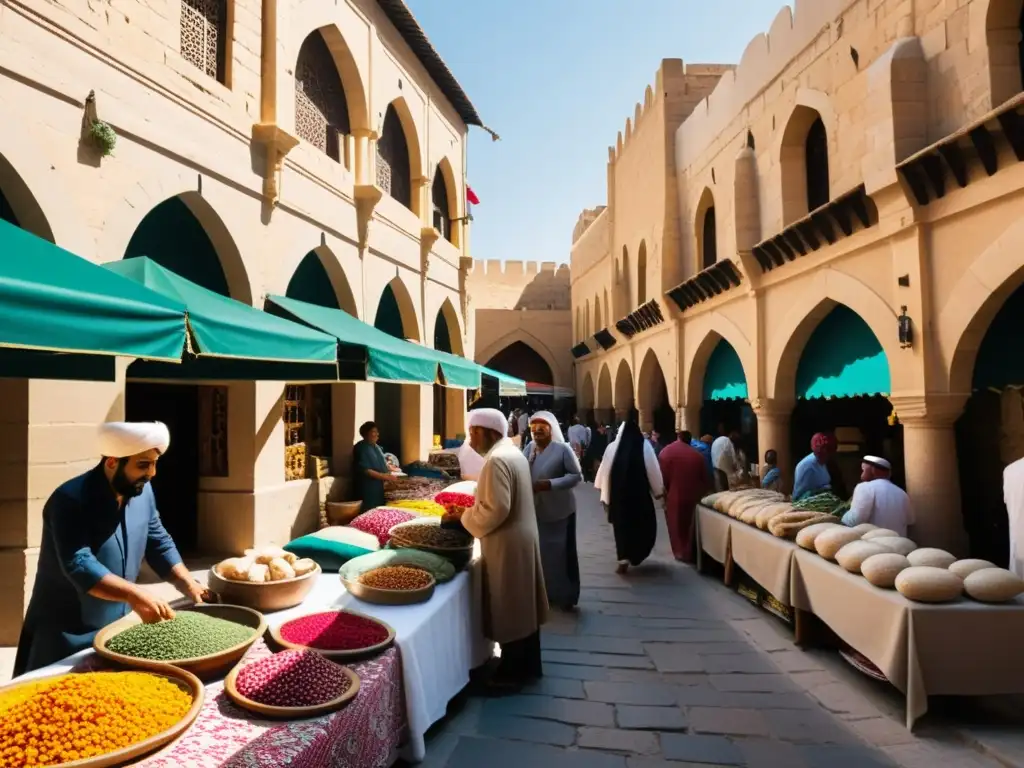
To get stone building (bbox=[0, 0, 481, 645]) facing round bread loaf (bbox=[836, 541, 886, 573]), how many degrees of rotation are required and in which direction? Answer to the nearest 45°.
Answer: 0° — it already faces it

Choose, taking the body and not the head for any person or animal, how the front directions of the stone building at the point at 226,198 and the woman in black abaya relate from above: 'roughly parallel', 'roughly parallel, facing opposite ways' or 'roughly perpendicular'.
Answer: roughly perpendicular

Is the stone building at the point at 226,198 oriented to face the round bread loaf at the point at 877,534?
yes

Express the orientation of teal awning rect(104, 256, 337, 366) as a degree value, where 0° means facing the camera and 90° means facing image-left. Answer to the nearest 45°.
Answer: approximately 315°

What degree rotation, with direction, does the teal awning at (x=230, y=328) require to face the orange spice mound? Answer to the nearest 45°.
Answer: approximately 45° to its right

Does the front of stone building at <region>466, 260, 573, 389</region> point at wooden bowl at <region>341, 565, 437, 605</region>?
yes

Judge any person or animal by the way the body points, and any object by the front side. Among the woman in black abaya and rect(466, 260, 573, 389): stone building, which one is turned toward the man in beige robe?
the stone building

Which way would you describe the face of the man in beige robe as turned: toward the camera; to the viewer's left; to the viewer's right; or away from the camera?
to the viewer's left

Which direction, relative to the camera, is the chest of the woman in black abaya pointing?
away from the camera

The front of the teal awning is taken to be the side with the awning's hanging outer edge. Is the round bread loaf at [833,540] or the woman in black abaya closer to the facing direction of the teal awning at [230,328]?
the round bread loaf

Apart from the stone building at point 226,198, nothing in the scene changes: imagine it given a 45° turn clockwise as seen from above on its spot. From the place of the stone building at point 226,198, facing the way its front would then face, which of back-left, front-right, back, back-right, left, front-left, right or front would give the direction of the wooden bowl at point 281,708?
front

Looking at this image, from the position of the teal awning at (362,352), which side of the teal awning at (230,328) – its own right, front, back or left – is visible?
left

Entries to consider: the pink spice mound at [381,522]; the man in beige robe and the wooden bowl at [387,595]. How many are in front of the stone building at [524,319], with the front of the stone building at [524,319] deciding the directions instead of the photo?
3

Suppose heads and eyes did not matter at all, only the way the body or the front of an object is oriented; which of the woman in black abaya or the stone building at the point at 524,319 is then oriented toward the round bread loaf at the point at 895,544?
the stone building

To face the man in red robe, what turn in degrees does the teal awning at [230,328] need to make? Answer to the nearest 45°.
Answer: approximately 45° to its left

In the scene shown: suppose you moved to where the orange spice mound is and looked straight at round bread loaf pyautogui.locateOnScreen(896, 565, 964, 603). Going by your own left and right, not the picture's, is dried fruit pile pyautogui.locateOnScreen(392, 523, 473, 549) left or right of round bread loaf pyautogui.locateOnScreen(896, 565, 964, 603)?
left
